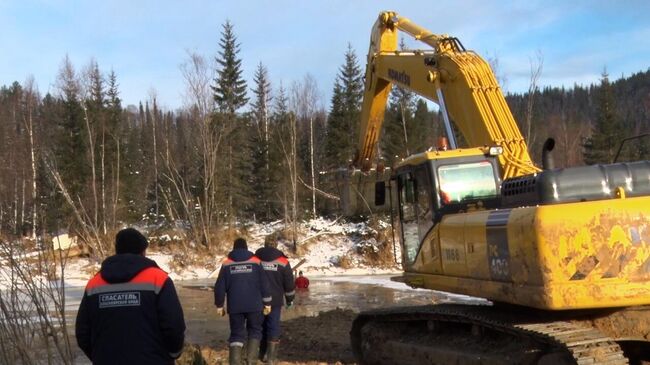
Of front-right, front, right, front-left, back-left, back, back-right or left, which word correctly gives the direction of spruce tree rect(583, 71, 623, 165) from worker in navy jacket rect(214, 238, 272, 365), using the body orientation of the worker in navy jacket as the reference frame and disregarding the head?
front-right

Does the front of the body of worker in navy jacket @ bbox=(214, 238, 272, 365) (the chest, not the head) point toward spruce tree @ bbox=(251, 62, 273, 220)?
yes

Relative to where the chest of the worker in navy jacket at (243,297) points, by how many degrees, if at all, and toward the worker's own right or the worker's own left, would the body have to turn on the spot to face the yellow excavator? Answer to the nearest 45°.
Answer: approximately 135° to the worker's own right

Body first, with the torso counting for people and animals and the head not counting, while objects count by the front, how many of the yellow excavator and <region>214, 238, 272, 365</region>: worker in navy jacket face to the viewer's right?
0

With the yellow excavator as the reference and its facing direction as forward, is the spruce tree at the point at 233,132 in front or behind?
in front

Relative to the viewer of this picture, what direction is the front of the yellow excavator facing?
facing away from the viewer and to the left of the viewer

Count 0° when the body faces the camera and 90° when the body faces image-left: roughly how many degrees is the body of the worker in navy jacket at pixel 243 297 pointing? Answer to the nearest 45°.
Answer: approximately 180°

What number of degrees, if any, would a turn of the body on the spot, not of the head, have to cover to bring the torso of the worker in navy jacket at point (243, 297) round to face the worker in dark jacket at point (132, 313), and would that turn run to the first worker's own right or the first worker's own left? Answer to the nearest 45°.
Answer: approximately 180°

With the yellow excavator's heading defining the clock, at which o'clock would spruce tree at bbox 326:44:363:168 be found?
The spruce tree is roughly at 1 o'clock from the yellow excavator.

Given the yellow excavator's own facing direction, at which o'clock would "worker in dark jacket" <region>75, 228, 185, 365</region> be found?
The worker in dark jacket is roughly at 9 o'clock from the yellow excavator.

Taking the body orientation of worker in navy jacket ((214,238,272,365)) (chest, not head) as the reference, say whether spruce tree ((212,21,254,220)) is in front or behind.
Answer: in front
